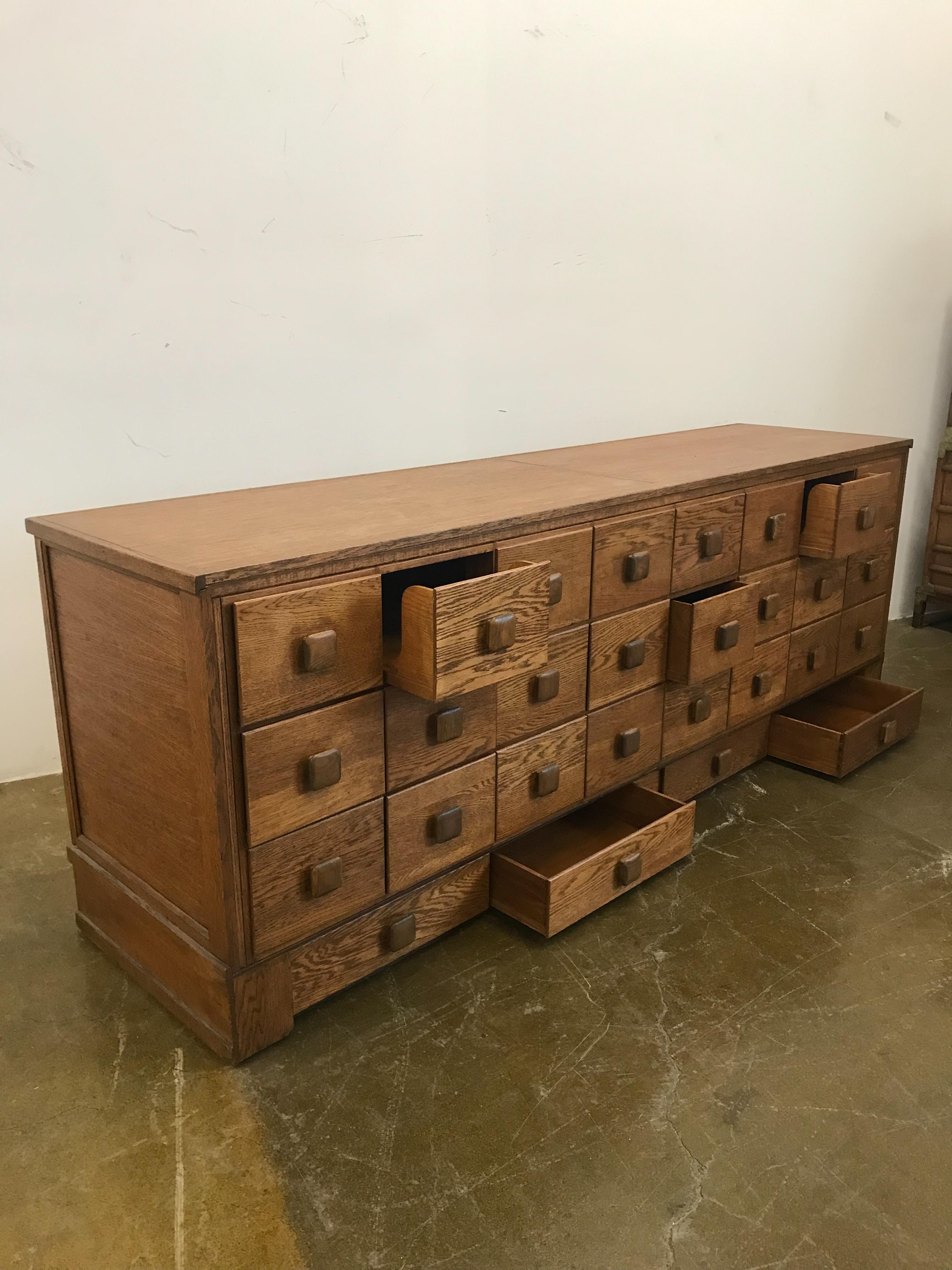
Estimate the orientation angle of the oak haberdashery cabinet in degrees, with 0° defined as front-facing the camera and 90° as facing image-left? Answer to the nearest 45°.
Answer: approximately 315°
